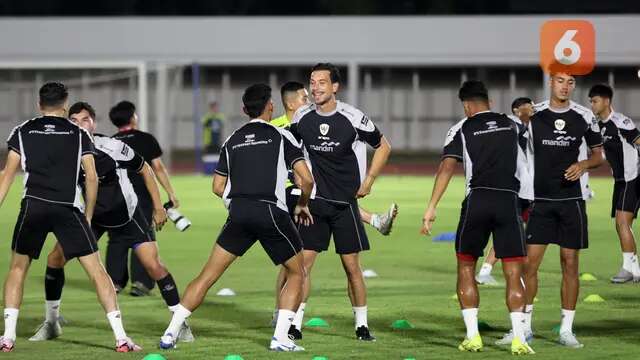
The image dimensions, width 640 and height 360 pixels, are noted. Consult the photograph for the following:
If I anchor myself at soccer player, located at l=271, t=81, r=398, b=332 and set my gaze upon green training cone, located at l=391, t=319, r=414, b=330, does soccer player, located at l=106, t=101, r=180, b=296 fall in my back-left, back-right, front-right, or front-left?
back-left

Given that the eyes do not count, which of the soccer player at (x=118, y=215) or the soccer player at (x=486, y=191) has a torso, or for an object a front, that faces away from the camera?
the soccer player at (x=486, y=191)

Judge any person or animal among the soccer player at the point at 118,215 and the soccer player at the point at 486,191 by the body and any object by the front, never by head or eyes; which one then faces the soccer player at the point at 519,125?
the soccer player at the point at 486,191

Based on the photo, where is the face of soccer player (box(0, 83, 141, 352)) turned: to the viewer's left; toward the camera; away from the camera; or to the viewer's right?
away from the camera

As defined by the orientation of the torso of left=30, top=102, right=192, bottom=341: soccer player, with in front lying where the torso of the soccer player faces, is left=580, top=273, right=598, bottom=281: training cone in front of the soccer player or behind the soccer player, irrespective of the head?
behind

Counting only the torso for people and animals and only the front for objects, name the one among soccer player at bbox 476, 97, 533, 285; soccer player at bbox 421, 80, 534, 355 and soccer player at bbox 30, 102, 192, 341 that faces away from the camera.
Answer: soccer player at bbox 421, 80, 534, 355

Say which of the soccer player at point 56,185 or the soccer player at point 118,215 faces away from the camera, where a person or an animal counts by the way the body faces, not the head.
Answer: the soccer player at point 56,185

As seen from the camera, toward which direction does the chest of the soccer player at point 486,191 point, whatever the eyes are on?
away from the camera

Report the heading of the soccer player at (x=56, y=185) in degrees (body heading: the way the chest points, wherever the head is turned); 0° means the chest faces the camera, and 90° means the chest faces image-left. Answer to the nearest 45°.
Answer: approximately 180°

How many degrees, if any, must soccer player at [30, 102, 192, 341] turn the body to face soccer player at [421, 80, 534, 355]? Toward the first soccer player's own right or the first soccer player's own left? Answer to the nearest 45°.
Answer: approximately 90° to the first soccer player's own left
